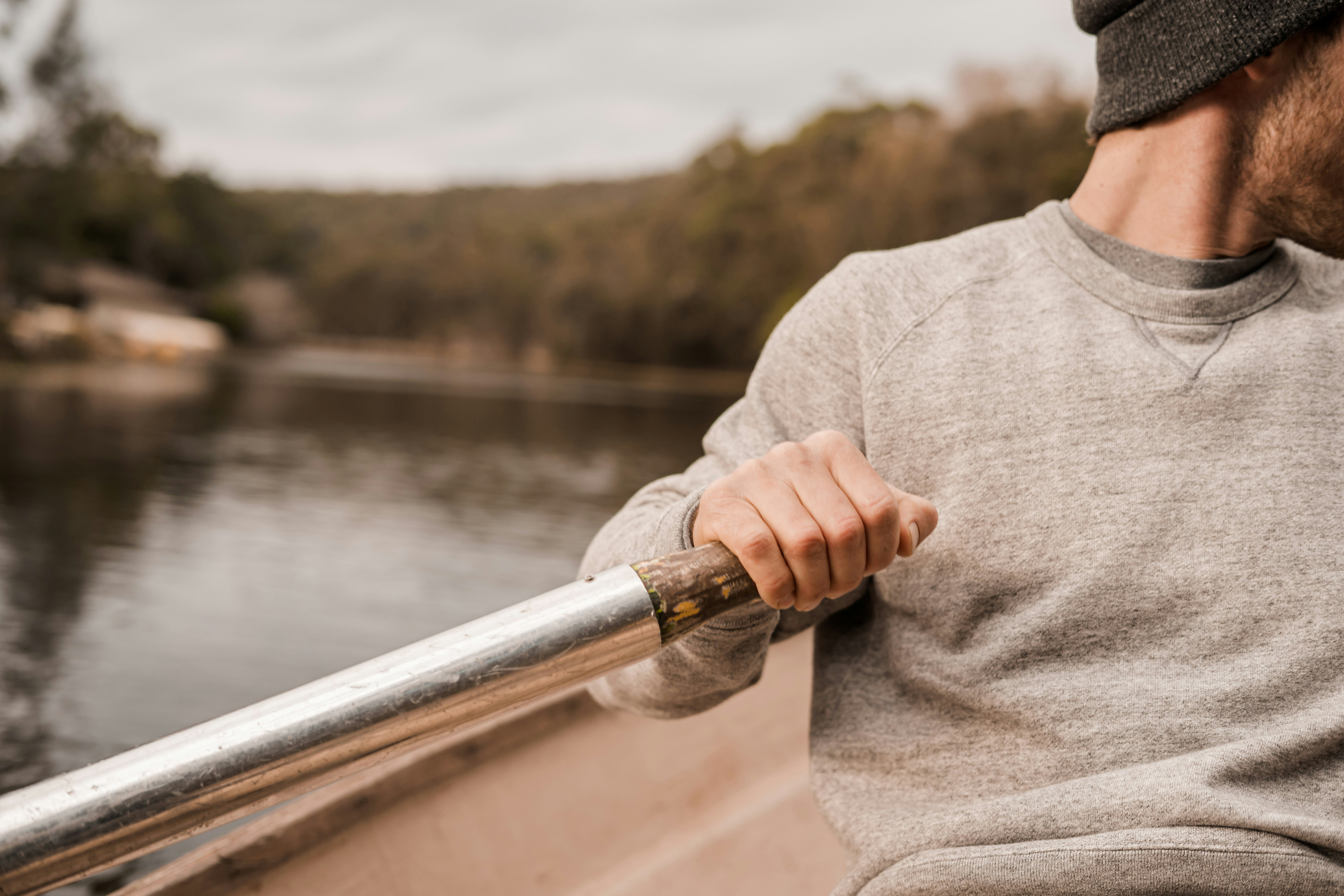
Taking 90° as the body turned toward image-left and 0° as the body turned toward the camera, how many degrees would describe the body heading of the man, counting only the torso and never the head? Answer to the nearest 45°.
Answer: approximately 0°

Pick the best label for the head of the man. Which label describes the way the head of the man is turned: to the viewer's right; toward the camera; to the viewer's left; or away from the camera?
to the viewer's right
